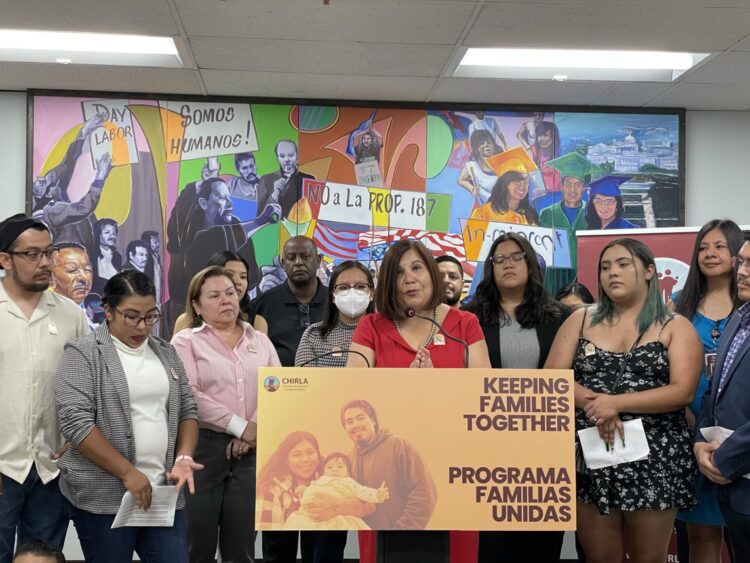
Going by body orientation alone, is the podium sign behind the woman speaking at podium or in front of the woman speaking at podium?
in front

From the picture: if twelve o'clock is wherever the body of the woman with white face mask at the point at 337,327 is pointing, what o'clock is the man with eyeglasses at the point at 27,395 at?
The man with eyeglasses is roughly at 2 o'clock from the woman with white face mask.

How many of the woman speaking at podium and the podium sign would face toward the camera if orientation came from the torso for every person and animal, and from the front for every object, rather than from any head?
2

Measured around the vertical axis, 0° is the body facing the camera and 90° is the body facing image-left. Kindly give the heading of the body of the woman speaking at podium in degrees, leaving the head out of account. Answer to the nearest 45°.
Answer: approximately 0°

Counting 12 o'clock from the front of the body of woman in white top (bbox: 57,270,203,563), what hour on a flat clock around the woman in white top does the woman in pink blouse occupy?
The woman in pink blouse is roughly at 9 o'clock from the woman in white top.

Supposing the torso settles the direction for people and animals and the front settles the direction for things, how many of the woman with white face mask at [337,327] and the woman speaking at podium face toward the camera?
2

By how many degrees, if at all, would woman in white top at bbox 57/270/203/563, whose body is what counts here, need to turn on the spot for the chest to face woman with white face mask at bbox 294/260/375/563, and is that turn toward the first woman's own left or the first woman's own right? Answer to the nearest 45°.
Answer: approximately 90° to the first woman's own left
